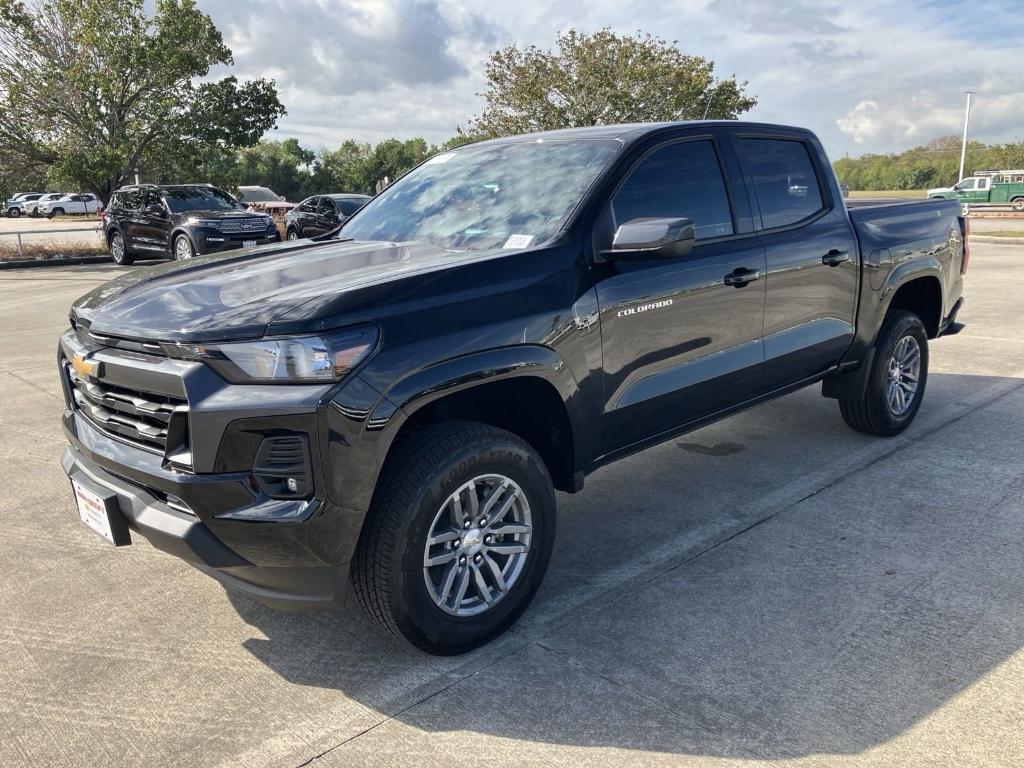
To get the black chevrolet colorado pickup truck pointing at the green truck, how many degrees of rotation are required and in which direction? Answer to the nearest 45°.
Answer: approximately 180°

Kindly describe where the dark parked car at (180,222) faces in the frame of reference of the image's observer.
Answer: facing the viewer and to the right of the viewer

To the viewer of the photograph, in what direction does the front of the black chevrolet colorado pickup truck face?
facing the viewer and to the left of the viewer

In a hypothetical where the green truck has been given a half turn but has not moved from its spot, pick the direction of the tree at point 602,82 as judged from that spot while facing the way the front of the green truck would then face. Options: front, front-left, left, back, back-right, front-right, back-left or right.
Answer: back-right

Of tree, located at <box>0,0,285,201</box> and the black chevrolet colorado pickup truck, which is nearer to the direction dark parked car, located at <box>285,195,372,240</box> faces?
the black chevrolet colorado pickup truck

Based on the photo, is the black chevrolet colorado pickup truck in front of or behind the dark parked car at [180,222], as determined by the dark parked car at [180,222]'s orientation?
in front

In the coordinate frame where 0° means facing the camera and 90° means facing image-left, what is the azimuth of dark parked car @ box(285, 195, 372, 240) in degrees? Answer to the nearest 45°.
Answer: approximately 315°

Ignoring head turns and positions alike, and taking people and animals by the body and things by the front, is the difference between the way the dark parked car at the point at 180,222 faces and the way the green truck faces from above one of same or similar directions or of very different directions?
very different directions

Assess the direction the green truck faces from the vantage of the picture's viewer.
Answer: facing to the left of the viewer

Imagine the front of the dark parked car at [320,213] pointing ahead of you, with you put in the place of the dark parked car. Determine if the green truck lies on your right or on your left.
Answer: on your left

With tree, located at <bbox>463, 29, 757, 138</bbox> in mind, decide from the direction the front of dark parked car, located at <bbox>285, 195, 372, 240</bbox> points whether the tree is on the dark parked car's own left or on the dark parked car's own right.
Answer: on the dark parked car's own left
